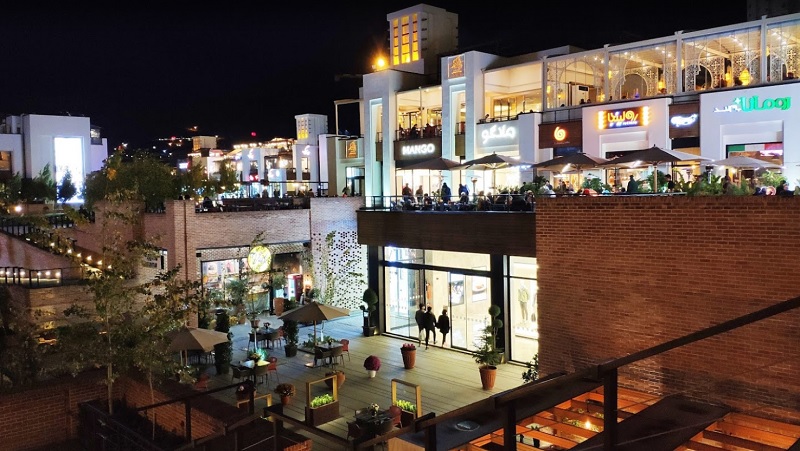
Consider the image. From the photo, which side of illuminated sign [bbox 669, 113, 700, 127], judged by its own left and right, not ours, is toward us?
front

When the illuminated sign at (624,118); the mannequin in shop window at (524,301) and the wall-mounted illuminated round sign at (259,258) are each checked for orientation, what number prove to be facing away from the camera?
0

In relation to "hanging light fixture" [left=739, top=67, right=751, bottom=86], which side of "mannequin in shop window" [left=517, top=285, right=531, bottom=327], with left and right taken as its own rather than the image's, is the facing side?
left

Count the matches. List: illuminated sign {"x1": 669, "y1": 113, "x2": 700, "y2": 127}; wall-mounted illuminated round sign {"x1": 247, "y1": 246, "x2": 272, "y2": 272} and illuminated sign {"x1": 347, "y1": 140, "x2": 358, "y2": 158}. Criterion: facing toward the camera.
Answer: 3

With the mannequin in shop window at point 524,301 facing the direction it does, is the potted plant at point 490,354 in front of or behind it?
in front

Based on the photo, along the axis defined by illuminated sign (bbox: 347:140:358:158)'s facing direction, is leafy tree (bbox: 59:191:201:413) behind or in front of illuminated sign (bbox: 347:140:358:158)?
in front

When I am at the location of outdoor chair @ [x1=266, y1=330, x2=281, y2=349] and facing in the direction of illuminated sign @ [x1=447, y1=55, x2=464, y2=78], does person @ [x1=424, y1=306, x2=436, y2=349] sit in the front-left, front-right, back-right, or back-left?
front-right

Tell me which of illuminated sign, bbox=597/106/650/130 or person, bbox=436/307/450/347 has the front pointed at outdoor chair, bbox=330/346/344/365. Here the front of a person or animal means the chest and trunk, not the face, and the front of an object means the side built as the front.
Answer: the illuminated sign

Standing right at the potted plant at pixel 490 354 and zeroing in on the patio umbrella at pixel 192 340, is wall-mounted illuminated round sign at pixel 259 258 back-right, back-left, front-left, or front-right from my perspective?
front-right

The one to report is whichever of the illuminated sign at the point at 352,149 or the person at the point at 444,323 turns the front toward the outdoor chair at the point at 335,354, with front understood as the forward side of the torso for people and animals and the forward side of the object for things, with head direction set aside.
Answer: the illuminated sign

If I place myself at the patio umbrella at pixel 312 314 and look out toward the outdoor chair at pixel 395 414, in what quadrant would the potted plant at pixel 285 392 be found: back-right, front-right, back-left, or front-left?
front-right

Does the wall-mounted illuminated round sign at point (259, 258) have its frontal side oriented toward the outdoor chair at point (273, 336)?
yes

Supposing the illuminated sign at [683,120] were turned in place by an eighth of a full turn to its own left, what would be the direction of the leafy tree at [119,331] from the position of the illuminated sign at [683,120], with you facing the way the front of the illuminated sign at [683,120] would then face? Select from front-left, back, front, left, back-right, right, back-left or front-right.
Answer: right

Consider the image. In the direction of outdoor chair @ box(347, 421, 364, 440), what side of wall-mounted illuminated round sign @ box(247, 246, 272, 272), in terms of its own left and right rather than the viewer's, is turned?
front

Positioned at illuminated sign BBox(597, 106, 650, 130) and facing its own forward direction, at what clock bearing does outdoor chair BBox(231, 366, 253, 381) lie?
The outdoor chair is roughly at 12 o'clock from the illuminated sign.

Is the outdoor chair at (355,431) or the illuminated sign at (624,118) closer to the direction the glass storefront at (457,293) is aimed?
the outdoor chair
